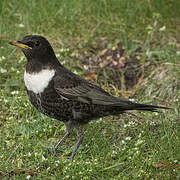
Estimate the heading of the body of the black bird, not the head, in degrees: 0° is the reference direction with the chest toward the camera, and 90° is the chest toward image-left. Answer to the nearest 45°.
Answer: approximately 90°
